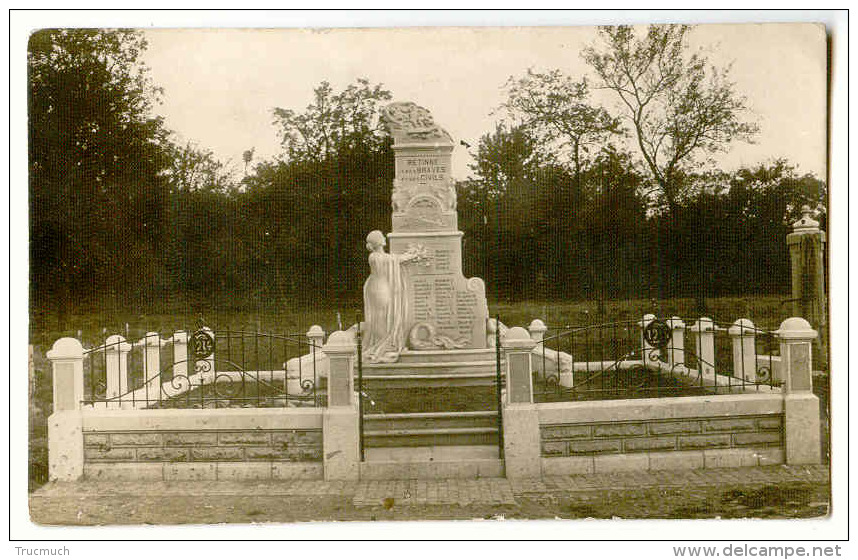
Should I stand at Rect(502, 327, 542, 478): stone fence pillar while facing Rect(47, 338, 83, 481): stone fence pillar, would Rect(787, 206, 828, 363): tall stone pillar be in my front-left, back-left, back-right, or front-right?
back-right
